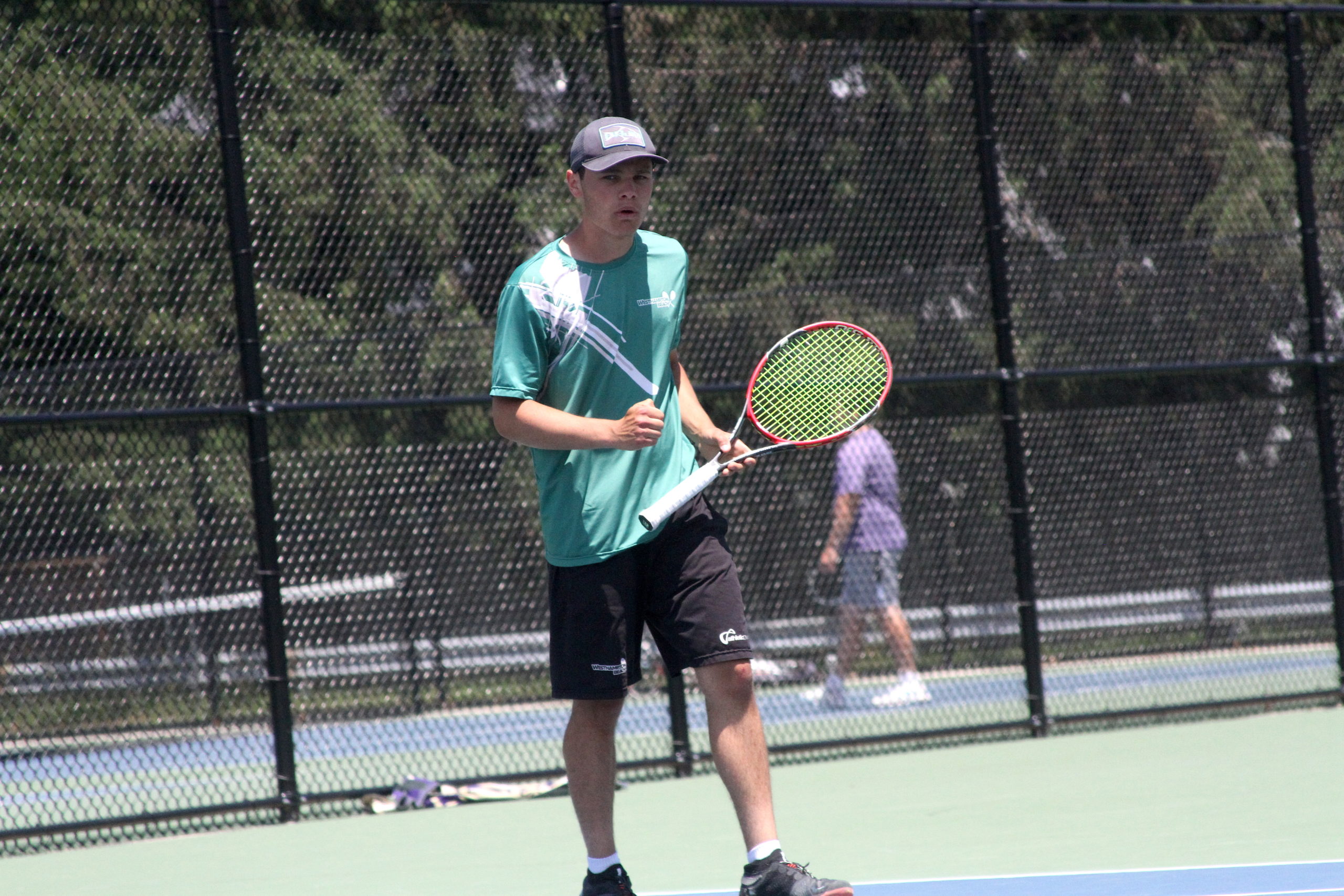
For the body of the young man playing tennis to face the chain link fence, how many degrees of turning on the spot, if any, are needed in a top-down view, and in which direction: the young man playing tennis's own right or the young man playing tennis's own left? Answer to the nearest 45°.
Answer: approximately 135° to the young man playing tennis's own left

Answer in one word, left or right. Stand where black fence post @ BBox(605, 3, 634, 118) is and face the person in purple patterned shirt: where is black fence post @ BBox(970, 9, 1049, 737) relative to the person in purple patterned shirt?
right

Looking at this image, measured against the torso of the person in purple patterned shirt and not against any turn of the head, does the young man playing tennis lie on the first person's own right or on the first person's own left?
on the first person's own left

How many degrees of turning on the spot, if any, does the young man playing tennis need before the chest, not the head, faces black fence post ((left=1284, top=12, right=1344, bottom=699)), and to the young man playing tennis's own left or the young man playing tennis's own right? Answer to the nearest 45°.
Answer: approximately 90° to the young man playing tennis's own left

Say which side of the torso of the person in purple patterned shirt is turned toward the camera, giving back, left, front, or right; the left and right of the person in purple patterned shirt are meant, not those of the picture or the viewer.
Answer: left

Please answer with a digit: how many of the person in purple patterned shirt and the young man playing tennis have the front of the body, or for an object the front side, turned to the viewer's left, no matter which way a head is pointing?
1
